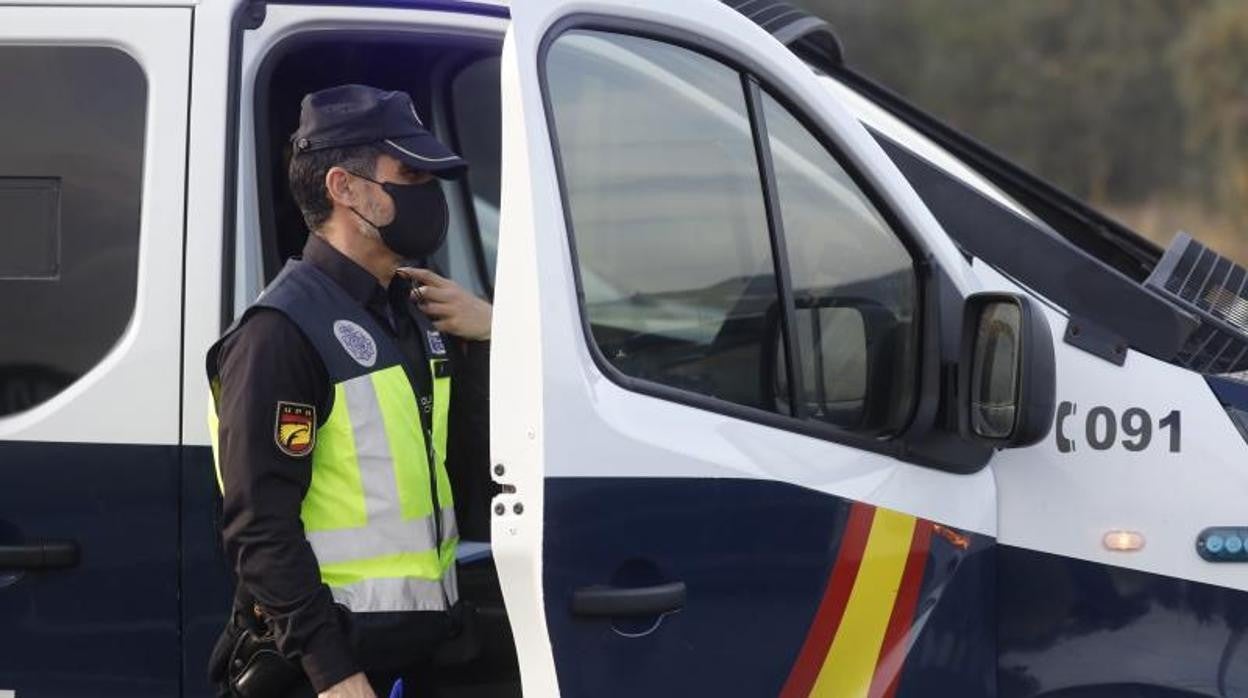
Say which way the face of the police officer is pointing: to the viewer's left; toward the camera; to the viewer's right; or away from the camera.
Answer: to the viewer's right

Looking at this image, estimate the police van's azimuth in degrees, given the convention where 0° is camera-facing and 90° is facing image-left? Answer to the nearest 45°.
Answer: approximately 270°

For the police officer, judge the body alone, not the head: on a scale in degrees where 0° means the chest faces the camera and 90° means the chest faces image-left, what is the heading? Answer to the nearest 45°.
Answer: approximately 315°
